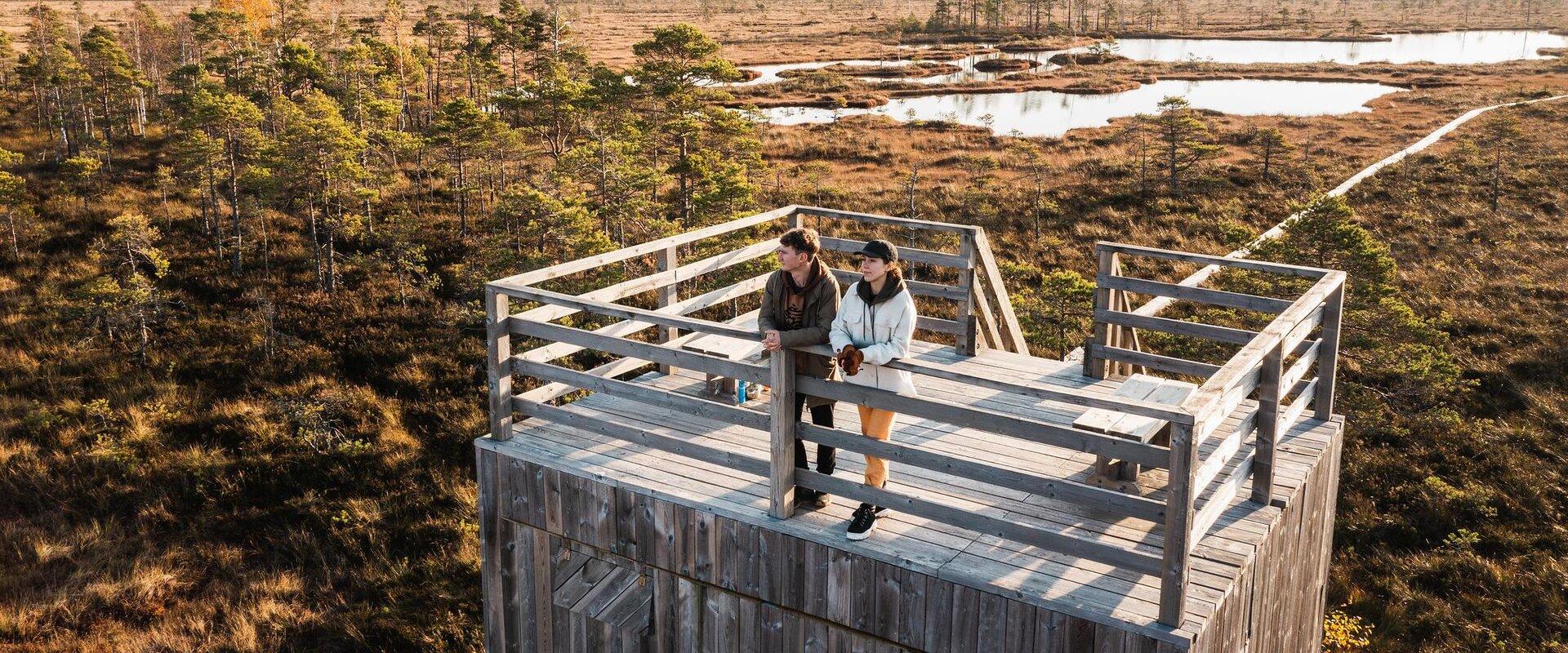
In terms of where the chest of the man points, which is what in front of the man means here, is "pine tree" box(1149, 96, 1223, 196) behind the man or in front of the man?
behind

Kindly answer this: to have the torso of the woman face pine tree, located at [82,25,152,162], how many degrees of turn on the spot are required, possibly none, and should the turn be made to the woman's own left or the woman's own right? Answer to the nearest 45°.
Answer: approximately 90° to the woman's own right

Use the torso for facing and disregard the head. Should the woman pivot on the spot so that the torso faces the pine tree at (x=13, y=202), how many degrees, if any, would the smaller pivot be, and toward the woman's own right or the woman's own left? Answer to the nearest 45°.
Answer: approximately 90° to the woman's own right

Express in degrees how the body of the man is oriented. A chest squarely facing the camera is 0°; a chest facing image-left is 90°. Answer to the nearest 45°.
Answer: approximately 45°

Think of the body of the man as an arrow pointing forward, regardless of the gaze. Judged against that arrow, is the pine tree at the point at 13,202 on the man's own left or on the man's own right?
on the man's own right

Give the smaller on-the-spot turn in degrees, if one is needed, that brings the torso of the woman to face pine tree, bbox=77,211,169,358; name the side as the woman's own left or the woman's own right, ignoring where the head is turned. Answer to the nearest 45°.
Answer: approximately 90° to the woman's own right

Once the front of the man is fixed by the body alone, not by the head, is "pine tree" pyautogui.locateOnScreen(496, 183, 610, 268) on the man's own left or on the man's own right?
on the man's own right

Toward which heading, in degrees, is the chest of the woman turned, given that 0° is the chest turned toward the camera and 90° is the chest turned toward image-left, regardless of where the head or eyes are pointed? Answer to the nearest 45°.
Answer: approximately 45°
